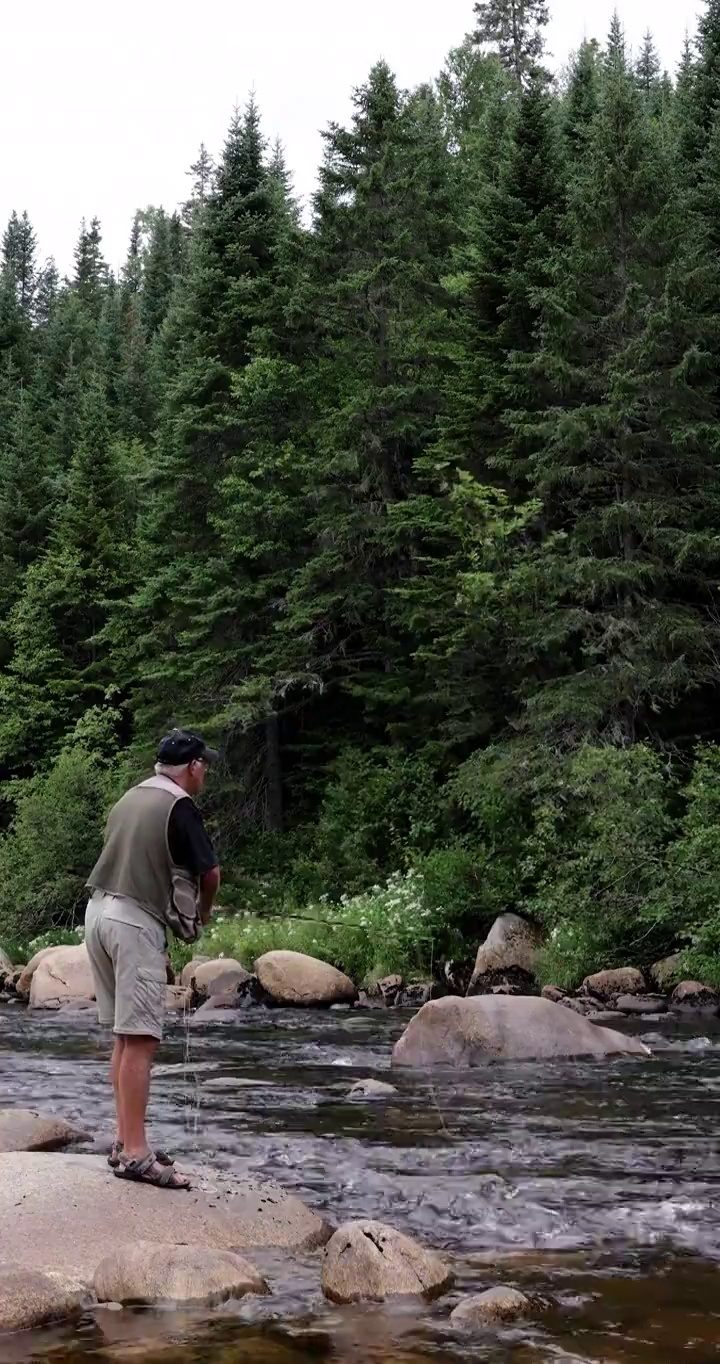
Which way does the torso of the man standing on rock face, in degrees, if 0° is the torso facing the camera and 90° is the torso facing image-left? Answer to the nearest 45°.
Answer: approximately 225°

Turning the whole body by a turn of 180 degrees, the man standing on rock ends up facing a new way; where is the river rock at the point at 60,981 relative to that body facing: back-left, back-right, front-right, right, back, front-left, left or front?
back-right

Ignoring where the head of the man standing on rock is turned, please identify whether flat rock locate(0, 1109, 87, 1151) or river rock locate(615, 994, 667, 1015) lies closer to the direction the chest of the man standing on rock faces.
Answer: the river rock

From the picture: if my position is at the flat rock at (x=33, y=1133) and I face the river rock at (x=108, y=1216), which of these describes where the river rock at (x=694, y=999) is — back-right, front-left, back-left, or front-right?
back-left

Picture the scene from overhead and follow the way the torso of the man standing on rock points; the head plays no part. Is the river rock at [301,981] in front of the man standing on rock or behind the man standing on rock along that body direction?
in front

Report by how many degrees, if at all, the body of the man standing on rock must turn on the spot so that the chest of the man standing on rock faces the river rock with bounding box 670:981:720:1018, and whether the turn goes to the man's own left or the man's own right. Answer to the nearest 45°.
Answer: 0° — they already face it

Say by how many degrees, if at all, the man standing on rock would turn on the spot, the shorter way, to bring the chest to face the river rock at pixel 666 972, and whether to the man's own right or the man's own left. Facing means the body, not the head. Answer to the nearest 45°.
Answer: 0° — they already face it

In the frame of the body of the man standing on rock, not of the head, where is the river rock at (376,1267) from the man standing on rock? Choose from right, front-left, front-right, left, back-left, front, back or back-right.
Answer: right
